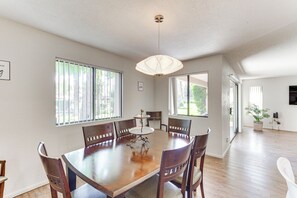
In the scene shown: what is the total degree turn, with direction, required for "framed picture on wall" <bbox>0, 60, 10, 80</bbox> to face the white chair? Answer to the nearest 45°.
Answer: approximately 45° to its left

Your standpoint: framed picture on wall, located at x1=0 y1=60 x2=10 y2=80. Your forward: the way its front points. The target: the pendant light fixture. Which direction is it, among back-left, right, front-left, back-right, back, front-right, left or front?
front-left

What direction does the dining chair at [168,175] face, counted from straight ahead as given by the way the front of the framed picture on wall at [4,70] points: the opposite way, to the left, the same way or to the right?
the opposite way

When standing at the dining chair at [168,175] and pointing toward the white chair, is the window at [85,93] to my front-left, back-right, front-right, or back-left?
back-left

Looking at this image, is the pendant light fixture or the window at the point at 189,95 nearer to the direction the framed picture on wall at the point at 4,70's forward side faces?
the pendant light fixture

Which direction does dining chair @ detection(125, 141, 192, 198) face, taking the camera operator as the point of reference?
facing away from the viewer and to the left of the viewer

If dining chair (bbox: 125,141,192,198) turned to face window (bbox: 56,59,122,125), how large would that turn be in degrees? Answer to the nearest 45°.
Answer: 0° — it already faces it

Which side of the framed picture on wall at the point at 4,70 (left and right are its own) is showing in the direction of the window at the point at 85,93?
left

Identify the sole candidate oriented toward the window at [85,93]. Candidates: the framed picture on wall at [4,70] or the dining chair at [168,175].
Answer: the dining chair
